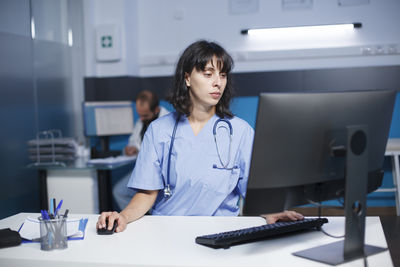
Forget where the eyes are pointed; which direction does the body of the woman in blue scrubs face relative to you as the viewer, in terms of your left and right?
facing the viewer

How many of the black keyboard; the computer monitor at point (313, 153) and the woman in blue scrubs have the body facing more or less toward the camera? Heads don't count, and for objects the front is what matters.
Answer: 1

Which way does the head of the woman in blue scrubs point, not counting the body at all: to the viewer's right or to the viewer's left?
to the viewer's right

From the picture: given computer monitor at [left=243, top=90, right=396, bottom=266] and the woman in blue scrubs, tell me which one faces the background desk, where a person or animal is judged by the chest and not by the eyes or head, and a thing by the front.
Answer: the computer monitor

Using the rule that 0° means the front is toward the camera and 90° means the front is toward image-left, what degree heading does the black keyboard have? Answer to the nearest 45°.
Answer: approximately 135°

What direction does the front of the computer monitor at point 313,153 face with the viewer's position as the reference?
facing away from the viewer and to the left of the viewer

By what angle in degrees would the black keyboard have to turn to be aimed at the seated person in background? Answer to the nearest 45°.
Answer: approximately 45° to its right

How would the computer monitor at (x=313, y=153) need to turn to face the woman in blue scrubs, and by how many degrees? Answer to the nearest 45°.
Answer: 0° — it already faces them

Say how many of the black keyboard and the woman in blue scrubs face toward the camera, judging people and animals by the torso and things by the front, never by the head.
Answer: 1

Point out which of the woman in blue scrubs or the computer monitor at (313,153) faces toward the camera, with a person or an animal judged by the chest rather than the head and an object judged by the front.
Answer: the woman in blue scrubs

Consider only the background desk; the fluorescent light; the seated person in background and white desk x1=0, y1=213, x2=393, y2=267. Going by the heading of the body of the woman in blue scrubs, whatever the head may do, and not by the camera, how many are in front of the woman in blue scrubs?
1

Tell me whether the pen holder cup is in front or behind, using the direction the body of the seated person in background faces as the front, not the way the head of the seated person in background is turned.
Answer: in front

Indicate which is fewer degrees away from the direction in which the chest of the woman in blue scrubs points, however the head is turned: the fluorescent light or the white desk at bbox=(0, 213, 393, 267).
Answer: the white desk

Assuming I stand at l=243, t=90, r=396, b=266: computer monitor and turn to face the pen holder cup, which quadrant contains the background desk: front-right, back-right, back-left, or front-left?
front-right

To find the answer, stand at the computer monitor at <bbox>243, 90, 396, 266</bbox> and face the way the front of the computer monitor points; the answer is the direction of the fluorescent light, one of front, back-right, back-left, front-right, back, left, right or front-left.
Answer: front-right
